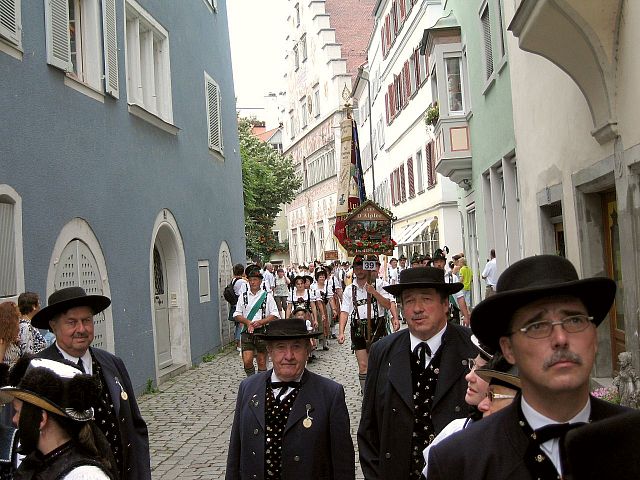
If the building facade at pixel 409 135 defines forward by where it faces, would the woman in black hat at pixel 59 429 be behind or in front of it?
in front

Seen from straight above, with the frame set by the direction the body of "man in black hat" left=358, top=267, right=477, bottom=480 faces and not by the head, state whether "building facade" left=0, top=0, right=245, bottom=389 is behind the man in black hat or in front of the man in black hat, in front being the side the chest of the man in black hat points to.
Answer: behind

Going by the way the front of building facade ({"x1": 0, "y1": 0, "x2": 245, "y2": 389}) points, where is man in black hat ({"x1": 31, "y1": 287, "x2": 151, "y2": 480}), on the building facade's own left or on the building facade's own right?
on the building facade's own right

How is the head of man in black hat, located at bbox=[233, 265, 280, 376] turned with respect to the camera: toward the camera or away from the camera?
toward the camera

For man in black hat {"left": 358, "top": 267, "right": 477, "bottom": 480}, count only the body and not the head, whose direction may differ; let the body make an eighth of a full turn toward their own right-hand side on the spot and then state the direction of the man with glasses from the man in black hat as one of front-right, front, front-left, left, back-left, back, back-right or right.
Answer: front-left

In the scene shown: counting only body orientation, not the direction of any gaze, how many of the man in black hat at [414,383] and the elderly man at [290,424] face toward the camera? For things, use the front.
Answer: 2

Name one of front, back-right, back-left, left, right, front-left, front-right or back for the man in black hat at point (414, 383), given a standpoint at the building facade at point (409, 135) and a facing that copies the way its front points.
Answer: front-left

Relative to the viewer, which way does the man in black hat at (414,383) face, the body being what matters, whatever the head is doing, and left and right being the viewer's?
facing the viewer

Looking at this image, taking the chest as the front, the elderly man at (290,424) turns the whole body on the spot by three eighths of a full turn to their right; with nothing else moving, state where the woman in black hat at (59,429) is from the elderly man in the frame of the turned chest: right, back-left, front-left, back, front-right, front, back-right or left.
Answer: left

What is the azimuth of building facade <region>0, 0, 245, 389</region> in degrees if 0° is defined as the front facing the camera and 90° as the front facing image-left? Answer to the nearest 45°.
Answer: approximately 315°

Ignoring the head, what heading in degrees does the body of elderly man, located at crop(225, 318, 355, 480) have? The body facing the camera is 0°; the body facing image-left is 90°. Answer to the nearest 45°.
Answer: approximately 0°

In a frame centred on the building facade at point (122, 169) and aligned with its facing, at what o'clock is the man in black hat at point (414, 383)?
The man in black hat is roughly at 1 o'clock from the building facade.

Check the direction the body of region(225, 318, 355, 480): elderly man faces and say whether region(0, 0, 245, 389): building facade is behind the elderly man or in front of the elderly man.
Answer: behind

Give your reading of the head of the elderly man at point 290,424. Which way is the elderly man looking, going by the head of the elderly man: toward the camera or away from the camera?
toward the camera

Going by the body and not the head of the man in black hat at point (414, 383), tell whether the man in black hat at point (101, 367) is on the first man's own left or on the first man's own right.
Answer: on the first man's own right

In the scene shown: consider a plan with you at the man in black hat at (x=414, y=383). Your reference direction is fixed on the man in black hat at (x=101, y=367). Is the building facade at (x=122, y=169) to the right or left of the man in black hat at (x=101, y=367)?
right

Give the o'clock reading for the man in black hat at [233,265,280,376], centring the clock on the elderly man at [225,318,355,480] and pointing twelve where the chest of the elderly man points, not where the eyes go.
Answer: The man in black hat is roughly at 6 o'clock from the elderly man.

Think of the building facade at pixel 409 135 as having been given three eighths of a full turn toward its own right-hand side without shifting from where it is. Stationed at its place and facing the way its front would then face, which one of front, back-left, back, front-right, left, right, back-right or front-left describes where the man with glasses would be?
back

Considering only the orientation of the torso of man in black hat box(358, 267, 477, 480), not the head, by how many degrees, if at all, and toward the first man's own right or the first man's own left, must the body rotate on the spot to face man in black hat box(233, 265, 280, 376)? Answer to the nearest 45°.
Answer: approximately 180°

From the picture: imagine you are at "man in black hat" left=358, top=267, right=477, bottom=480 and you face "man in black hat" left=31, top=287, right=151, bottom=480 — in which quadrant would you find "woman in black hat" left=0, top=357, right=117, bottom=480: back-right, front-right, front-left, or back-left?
front-left
